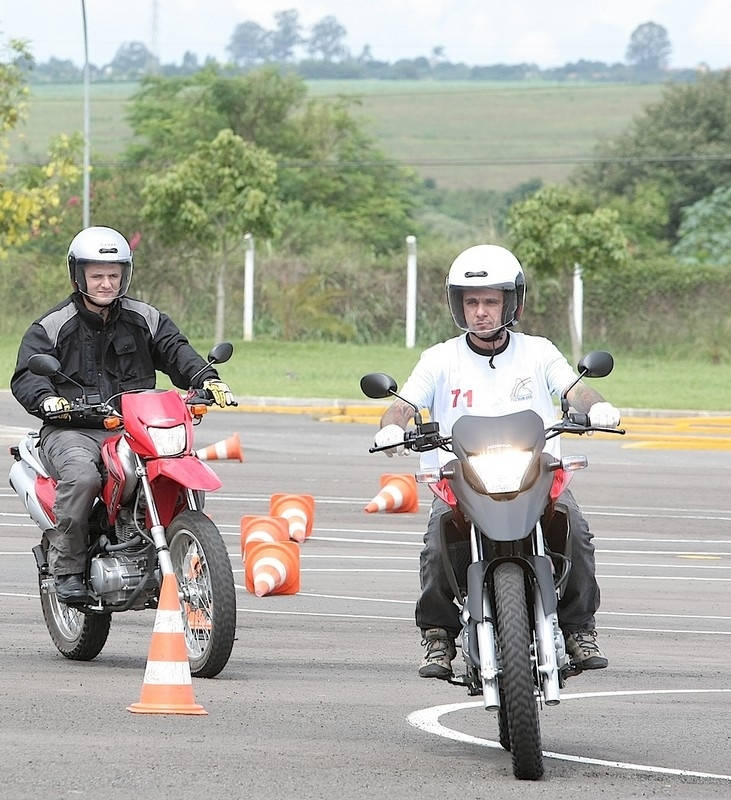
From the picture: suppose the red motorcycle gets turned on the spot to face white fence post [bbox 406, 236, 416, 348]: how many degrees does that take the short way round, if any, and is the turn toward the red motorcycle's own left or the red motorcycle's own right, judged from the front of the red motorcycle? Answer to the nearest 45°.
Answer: approximately 135° to the red motorcycle's own left

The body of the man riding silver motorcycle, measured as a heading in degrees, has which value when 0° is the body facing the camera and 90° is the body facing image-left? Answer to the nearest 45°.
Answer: approximately 0°

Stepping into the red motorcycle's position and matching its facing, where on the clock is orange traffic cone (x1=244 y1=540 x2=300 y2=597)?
The orange traffic cone is roughly at 8 o'clock from the red motorcycle.

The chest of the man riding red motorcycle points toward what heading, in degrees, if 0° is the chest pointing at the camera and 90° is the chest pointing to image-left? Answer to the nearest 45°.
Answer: approximately 315°

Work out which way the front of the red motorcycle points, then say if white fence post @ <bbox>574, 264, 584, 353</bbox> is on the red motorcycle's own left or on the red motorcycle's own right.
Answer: on the red motorcycle's own left

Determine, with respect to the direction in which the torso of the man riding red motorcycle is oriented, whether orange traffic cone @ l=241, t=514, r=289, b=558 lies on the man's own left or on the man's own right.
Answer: on the man's own left

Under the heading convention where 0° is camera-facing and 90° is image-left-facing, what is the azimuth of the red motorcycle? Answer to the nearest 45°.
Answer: approximately 315°

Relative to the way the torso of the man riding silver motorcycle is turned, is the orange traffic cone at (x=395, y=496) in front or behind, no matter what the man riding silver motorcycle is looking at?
behind
